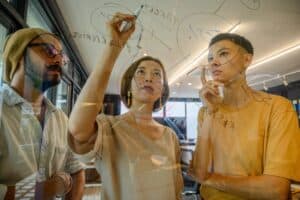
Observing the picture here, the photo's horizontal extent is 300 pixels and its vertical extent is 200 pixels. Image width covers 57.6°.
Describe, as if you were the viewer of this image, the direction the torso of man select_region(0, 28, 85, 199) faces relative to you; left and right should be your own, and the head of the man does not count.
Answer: facing the viewer and to the right of the viewer

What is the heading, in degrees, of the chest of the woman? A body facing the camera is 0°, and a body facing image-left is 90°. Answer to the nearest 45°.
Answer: approximately 0°

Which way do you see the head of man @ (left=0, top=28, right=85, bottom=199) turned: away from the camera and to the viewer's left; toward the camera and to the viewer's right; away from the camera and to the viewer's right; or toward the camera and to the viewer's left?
toward the camera and to the viewer's right

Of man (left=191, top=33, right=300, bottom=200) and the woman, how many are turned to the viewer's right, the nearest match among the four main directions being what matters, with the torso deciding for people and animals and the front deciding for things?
0

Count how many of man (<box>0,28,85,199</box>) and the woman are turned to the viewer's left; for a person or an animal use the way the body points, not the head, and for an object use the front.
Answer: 0

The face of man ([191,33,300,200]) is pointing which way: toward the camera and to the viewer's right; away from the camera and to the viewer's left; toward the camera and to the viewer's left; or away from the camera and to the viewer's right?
toward the camera and to the viewer's left
